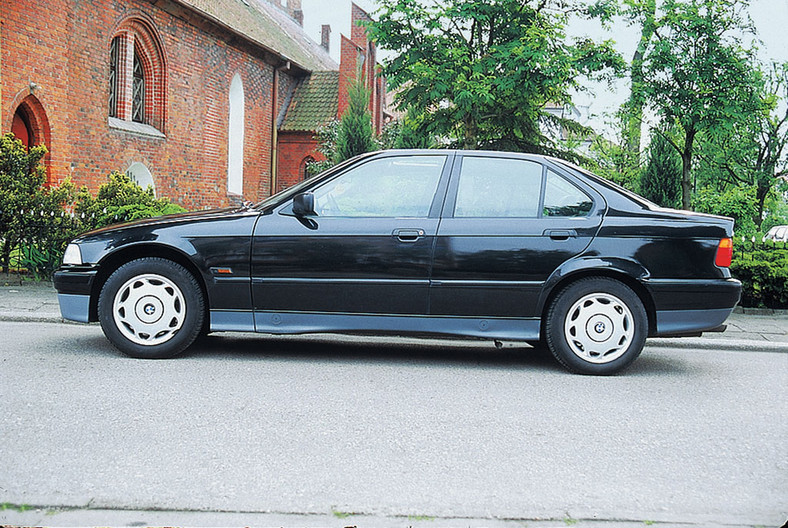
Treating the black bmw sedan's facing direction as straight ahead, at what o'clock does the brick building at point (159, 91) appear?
The brick building is roughly at 2 o'clock from the black bmw sedan.

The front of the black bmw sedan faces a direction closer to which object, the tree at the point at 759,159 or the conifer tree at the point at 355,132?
the conifer tree

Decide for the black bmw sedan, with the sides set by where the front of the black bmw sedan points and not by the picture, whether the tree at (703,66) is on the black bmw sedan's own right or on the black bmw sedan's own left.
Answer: on the black bmw sedan's own right

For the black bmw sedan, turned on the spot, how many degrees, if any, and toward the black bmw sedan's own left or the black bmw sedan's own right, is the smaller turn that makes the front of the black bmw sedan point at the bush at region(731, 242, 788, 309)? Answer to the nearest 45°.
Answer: approximately 135° to the black bmw sedan's own right

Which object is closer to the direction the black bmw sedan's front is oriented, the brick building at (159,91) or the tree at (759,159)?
the brick building

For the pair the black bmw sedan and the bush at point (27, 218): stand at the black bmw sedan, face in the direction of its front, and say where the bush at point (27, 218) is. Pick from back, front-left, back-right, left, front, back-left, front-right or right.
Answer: front-right

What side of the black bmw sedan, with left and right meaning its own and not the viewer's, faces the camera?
left

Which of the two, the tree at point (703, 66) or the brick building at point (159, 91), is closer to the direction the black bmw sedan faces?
the brick building

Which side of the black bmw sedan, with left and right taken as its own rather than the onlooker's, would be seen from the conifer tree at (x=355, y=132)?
right

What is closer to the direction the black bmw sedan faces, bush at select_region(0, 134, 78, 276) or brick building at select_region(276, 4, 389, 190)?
the bush

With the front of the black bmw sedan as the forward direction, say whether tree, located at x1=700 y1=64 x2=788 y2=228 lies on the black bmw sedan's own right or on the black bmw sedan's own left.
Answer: on the black bmw sedan's own right

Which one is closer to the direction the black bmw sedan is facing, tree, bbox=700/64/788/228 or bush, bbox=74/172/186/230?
the bush
